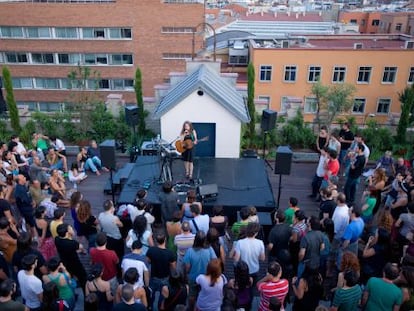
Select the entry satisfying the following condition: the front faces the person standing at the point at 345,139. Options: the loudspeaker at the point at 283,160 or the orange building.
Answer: the orange building

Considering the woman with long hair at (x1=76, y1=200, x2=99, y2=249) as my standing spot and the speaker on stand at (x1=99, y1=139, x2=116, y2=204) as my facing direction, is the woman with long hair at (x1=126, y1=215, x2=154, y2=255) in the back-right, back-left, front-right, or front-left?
back-right

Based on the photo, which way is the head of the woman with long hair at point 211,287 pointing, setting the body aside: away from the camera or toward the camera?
away from the camera

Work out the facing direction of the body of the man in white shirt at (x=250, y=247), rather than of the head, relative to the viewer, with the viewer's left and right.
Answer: facing away from the viewer

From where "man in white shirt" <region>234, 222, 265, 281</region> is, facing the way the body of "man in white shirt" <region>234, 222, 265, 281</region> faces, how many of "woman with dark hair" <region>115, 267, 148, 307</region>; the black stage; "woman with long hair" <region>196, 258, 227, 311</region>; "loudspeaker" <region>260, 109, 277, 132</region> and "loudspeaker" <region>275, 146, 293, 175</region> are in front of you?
3

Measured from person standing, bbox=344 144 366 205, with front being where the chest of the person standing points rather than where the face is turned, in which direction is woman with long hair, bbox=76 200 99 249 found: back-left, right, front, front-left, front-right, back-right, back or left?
front-left

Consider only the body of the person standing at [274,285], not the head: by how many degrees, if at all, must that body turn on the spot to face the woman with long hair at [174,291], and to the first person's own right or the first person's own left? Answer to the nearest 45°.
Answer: approximately 90° to the first person's own left

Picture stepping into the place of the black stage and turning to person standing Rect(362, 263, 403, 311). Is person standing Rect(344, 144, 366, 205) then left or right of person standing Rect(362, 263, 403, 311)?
left

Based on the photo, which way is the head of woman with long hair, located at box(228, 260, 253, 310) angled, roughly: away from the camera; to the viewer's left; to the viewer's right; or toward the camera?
away from the camera

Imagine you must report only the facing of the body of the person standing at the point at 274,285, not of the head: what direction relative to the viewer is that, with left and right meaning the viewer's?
facing away from the viewer

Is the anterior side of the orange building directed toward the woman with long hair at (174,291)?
yes

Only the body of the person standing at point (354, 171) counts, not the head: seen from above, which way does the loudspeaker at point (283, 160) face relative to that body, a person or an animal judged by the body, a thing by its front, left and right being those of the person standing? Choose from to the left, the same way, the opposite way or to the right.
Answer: to the left

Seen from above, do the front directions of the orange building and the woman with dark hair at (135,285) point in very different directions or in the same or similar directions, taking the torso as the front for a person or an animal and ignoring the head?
very different directions

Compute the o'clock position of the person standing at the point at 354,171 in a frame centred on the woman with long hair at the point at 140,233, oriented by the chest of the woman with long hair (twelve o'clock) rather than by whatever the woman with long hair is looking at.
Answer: The person standing is roughly at 2 o'clock from the woman with long hair.

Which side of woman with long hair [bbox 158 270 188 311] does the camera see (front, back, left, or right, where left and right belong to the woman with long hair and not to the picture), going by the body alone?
back
